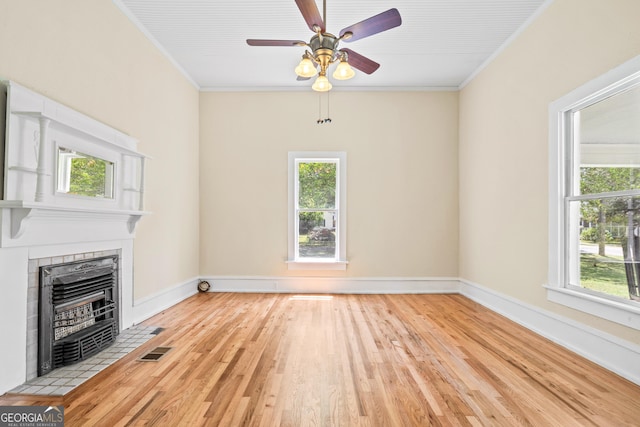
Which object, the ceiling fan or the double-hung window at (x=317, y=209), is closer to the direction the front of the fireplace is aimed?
the ceiling fan

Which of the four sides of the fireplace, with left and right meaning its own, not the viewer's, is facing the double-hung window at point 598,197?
front

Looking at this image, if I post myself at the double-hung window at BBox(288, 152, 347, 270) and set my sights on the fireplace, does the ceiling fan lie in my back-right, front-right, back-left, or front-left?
front-left

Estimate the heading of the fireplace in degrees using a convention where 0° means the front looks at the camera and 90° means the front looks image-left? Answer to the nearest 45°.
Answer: approximately 315°

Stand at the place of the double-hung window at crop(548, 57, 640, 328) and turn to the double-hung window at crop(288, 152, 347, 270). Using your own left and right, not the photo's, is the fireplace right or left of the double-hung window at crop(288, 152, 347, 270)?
left

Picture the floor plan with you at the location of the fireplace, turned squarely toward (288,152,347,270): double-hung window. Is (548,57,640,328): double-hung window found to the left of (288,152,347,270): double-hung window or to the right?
right

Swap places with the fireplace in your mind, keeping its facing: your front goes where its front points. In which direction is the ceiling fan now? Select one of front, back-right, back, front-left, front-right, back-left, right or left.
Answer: front

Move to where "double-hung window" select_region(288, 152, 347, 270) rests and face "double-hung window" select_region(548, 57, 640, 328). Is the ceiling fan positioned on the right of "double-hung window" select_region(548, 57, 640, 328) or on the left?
right

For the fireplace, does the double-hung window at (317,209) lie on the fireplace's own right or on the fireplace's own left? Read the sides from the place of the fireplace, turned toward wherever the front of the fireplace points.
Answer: on the fireplace's own left
